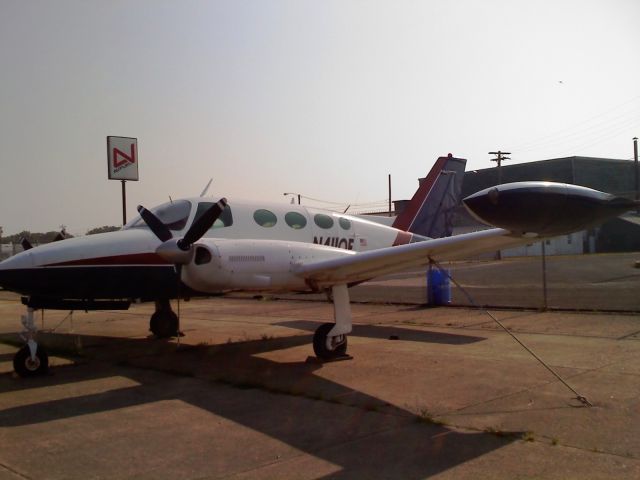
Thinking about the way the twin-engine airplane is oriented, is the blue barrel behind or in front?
behind

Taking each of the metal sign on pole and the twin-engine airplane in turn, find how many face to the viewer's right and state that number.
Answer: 0

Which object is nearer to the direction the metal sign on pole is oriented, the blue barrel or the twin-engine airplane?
the twin-engine airplane

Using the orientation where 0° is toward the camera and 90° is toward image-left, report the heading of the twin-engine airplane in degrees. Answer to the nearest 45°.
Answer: approximately 45°

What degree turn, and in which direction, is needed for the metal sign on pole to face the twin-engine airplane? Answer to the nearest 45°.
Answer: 0° — it already faces it

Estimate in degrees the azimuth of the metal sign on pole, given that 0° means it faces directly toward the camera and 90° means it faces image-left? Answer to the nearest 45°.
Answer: approximately 0°
